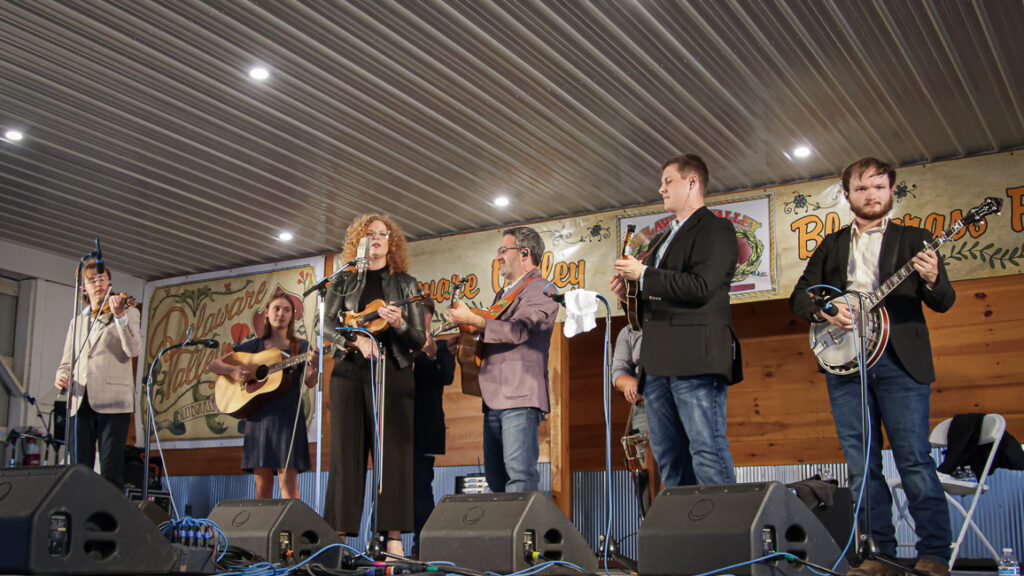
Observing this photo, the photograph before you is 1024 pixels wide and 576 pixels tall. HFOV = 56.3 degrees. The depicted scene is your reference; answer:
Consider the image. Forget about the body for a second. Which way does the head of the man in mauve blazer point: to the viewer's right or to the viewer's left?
to the viewer's left

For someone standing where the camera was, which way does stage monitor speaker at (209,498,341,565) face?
facing away from the viewer and to the right of the viewer

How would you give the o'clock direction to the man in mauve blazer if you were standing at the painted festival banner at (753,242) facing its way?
The man in mauve blazer is roughly at 1 o'clock from the painted festival banner.

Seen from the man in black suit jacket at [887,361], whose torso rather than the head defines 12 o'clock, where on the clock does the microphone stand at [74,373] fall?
The microphone stand is roughly at 3 o'clock from the man in black suit jacket.

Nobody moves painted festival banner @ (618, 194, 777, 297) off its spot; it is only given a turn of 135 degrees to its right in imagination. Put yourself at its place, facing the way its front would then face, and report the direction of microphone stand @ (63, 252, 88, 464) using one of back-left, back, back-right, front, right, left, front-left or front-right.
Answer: left

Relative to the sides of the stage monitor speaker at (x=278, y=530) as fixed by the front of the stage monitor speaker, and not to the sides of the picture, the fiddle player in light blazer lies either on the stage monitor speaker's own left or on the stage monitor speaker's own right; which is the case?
on the stage monitor speaker's own left

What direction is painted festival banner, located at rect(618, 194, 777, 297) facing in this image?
toward the camera

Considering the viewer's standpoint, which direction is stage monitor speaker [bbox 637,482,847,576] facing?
facing away from the viewer and to the right of the viewer

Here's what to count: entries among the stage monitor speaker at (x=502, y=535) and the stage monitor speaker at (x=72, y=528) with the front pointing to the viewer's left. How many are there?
0

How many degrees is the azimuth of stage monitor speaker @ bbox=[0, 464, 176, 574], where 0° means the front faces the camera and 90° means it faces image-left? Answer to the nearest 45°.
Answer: approximately 225°

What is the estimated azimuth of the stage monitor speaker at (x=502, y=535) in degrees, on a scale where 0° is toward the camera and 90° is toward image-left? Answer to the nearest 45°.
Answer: approximately 225°

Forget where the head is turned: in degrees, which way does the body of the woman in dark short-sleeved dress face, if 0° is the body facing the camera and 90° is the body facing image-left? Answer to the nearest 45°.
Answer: approximately 0°

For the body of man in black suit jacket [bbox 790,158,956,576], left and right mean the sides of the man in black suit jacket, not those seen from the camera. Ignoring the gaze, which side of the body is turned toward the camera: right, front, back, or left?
front
